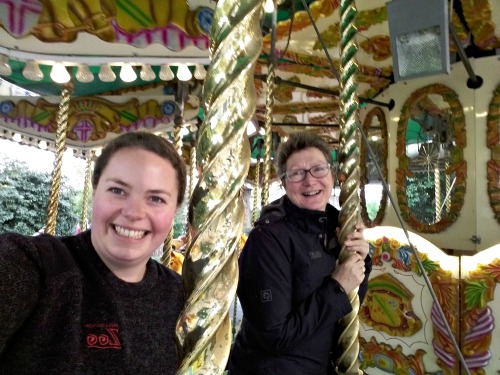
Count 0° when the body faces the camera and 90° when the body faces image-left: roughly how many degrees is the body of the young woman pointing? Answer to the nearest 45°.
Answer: approximately 0°

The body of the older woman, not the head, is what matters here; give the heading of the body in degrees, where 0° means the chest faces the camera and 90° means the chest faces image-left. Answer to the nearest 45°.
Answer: approximately 315°

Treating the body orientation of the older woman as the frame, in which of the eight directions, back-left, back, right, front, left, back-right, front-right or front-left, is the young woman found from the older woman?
right

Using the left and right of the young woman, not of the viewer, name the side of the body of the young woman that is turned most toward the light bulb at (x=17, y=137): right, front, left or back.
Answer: back

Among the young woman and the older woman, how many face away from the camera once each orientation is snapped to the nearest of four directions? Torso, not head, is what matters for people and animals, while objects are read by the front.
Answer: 0

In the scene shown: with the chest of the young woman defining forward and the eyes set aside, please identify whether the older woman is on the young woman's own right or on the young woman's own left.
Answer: on the young woman's own left
